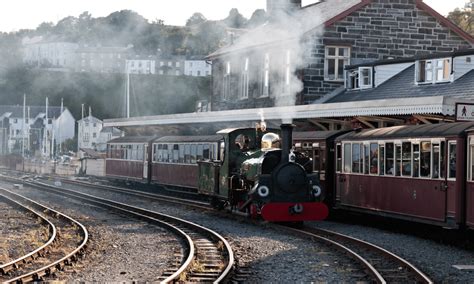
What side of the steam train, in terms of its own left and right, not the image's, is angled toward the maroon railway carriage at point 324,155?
left

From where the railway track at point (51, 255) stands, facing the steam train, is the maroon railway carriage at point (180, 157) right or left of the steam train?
left

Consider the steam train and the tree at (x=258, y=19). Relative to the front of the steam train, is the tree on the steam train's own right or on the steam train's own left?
on the steam train's own left

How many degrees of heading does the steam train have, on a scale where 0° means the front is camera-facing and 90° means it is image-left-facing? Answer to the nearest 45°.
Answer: approximately 315°

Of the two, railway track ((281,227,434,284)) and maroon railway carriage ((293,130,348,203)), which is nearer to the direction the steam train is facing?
the railway track
